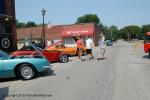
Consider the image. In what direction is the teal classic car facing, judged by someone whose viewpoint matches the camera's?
facing to the right of the viewer
